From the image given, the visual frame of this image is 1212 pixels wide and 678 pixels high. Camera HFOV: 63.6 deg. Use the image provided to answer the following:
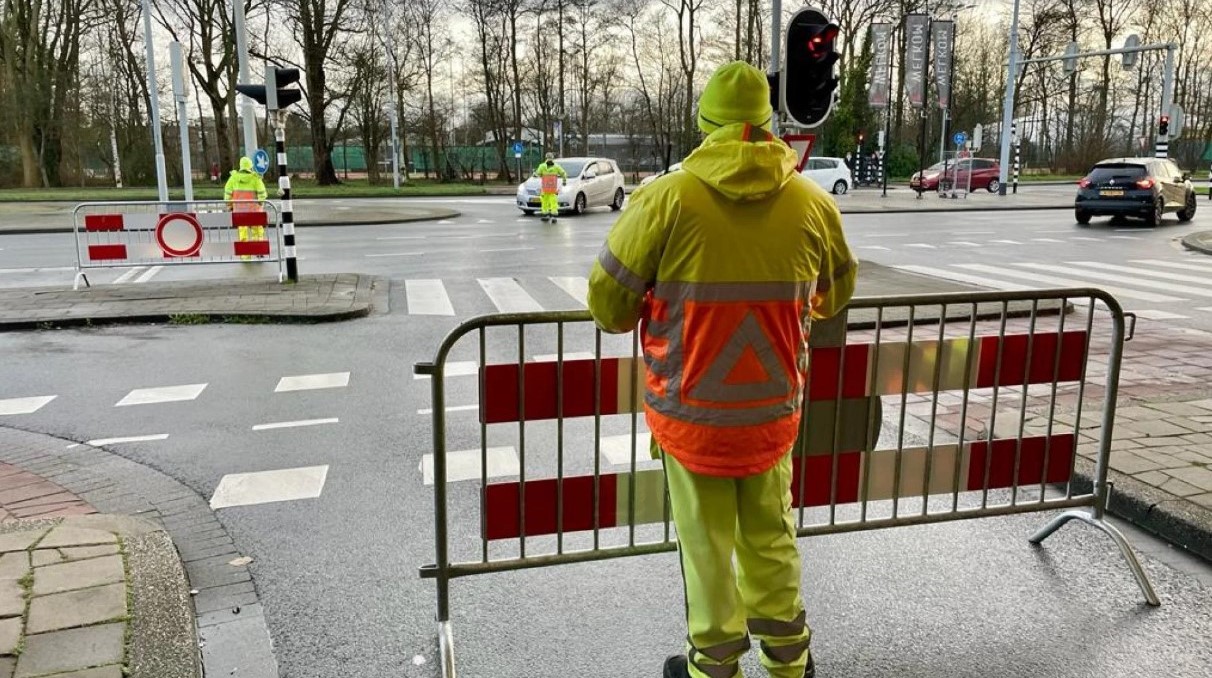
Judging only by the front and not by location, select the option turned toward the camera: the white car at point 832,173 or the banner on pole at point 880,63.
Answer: the banner on pole

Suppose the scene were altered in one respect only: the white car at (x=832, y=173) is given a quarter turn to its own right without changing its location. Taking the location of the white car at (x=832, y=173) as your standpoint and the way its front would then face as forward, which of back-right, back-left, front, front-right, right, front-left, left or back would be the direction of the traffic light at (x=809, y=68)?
back

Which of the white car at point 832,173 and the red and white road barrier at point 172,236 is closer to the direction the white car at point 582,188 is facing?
the red and white road barrier

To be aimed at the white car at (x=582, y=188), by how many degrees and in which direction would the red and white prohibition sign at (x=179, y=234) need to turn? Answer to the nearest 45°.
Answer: approximately 135° to its left

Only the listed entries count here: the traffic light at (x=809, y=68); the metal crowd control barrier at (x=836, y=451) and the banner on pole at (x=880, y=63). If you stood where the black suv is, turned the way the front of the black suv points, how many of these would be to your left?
1

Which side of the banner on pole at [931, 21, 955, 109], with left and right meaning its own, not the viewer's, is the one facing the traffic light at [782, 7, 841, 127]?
front

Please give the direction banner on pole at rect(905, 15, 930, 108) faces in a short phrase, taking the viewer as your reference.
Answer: facing the viewer

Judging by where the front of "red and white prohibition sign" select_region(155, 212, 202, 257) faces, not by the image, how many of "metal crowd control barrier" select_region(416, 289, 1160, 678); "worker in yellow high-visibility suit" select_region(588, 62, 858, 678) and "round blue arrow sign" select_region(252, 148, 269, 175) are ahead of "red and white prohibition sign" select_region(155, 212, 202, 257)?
2

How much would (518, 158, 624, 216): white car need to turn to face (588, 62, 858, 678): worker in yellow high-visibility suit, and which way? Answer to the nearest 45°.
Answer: approximately 45° to its left

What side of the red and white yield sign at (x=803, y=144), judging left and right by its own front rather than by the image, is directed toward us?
front

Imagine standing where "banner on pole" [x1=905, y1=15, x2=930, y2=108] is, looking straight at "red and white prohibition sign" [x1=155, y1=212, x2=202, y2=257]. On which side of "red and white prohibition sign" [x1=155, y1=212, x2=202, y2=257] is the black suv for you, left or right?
left

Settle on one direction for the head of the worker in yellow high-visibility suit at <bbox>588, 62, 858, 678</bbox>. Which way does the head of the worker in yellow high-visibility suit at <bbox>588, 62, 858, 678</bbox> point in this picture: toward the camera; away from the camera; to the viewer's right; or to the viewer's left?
away from the camera

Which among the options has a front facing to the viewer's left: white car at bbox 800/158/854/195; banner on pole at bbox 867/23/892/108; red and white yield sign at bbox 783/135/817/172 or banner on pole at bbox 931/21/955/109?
the white car

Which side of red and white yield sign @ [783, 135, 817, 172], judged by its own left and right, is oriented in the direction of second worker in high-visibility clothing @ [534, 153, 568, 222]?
back

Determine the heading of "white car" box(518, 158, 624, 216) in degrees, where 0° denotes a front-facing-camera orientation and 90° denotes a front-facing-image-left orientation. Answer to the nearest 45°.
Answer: approximately 45°

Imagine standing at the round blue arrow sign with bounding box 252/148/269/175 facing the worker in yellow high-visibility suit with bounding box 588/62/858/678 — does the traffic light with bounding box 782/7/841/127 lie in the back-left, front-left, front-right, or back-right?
front-left

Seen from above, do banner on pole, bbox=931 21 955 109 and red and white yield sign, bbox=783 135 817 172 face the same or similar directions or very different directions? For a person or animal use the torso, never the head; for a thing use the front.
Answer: same or similar directions

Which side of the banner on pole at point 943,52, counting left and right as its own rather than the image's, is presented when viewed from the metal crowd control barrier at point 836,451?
front

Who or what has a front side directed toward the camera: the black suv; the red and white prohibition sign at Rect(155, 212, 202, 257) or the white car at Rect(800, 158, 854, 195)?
the red and white prohibition sign
